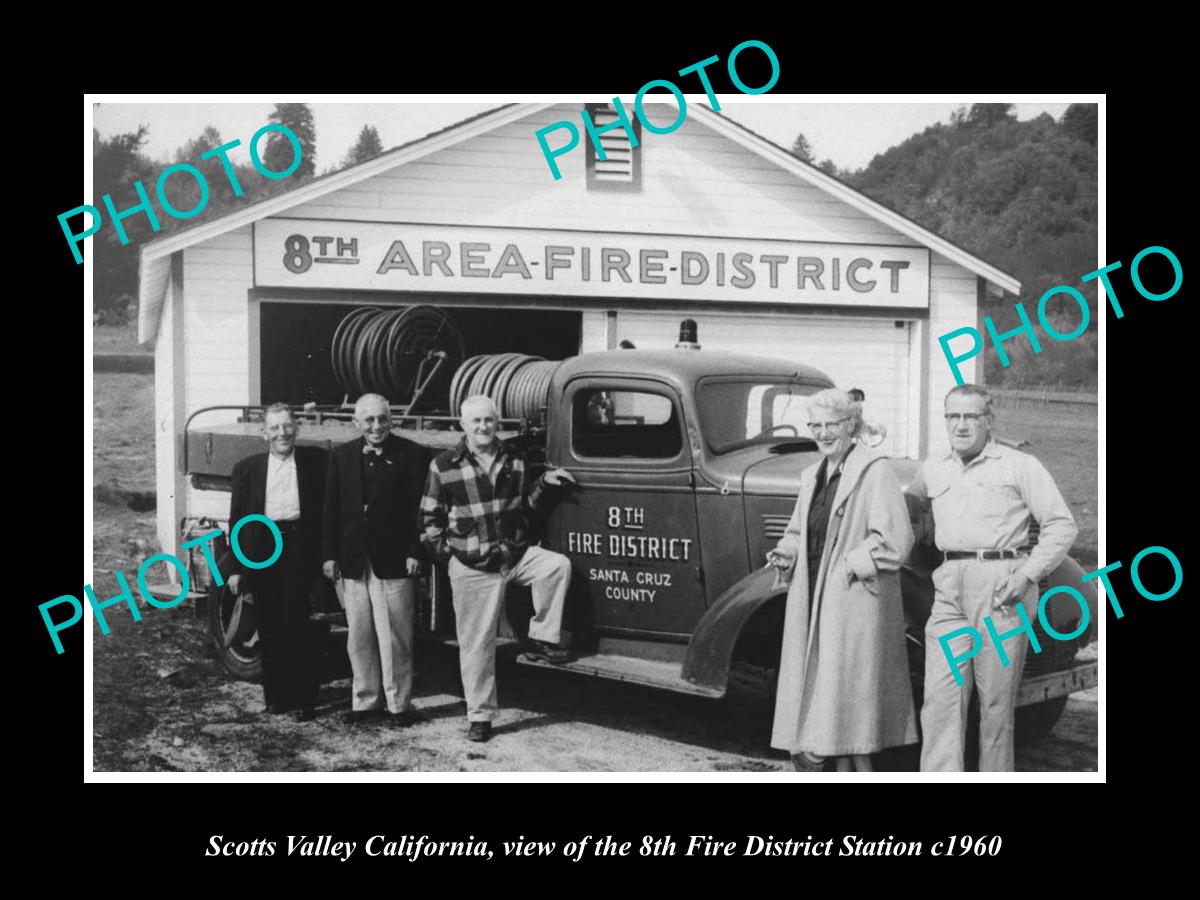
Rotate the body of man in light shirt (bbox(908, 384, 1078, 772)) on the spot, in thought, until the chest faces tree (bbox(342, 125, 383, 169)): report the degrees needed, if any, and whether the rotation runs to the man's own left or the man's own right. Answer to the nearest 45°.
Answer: approximately 135° to the man's own right

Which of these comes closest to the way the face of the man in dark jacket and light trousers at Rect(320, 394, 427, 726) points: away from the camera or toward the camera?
toward the camera

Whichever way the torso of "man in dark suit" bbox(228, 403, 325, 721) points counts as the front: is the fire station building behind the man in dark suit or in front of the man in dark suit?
behind

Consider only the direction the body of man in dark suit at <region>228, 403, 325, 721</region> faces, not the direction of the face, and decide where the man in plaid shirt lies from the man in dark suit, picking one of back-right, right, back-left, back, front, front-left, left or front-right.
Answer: front-left

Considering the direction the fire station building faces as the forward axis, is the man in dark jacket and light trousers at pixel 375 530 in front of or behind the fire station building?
in front

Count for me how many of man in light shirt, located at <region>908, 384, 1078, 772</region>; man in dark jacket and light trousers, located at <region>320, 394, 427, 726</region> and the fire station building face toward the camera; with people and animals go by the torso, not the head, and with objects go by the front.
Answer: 3

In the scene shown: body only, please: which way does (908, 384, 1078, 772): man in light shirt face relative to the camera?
toward the camera

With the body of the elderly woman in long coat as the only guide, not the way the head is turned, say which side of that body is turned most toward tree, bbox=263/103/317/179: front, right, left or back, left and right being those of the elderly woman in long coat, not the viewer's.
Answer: right

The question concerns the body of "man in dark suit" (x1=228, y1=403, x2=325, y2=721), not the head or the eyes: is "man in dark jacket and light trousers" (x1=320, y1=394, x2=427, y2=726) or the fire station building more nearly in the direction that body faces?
the man in dark jacket and light trousers

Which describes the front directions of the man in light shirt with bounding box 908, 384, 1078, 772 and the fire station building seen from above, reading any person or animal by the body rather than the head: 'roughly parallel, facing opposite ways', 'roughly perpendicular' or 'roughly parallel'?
roughly parallel
